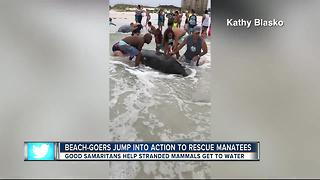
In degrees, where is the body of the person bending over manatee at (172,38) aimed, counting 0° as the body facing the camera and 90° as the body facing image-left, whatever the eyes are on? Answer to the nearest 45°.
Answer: approximately 45°

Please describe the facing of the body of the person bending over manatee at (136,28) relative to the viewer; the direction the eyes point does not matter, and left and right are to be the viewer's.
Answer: facing the viewer and to the left of the viewer

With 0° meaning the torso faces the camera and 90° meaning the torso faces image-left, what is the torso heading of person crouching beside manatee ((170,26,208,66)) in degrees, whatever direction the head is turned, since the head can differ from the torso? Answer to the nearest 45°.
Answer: approximately 45°

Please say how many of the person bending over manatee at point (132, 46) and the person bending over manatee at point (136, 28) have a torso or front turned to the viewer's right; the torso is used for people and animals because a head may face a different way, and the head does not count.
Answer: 1

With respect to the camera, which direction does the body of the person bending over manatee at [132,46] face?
to the viewer's right
